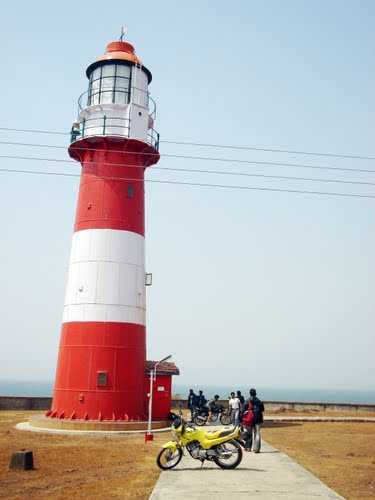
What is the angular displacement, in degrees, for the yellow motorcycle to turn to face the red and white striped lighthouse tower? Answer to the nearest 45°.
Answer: approximately 45° to its right

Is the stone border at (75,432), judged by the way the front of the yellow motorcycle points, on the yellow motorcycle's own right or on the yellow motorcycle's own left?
on the yellow motorcycle's own right

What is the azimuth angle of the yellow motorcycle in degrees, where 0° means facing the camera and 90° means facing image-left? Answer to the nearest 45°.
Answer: approximately 90°

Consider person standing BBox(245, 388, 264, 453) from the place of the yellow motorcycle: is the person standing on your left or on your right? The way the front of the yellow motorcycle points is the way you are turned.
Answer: on your right

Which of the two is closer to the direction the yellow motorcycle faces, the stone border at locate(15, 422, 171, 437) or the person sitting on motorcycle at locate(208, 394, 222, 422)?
the stone border

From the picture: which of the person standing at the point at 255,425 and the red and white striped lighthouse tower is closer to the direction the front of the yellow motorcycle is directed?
the red and white striped lighthouse tower

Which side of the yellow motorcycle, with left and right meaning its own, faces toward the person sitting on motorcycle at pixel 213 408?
right

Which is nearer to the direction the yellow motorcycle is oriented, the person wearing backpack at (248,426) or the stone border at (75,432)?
the stone border
